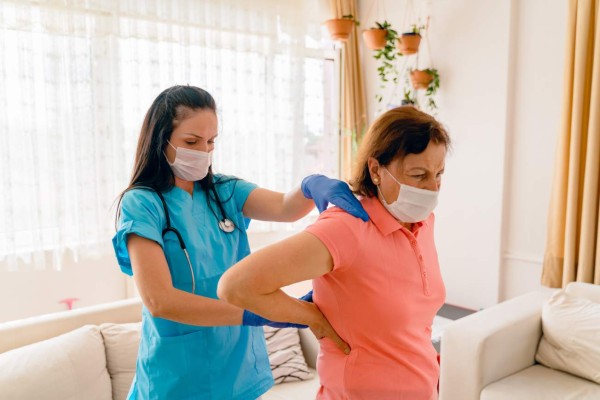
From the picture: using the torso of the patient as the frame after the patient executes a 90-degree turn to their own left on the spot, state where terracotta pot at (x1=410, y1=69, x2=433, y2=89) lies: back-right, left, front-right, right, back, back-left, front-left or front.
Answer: front-left

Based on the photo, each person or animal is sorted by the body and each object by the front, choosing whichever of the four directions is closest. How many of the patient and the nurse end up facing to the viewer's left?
0

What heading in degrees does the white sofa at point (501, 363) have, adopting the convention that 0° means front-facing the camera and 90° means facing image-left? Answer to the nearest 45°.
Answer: approximately 45°

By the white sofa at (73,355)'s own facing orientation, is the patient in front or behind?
in front

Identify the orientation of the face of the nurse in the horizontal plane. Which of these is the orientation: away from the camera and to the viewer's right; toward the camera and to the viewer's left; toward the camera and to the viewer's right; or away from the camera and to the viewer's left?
toward the camera and to the viewer's right

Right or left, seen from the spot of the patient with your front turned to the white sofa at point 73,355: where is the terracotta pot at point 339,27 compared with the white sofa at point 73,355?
right

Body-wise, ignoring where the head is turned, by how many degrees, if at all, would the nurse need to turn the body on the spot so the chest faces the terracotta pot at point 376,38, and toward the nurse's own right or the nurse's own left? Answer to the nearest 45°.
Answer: approximately 90° to the nurse's own left

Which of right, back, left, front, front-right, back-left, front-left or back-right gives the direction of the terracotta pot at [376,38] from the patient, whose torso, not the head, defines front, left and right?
back-left

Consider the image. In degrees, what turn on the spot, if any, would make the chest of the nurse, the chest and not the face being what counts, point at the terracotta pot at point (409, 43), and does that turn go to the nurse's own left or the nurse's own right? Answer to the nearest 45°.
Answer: approximately 90° to the nurse's own left

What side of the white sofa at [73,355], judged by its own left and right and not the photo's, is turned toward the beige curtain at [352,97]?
left

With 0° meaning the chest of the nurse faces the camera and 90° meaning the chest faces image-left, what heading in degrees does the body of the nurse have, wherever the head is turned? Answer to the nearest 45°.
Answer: approximately 315°

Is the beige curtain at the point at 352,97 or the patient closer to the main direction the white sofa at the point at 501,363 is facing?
the patient
